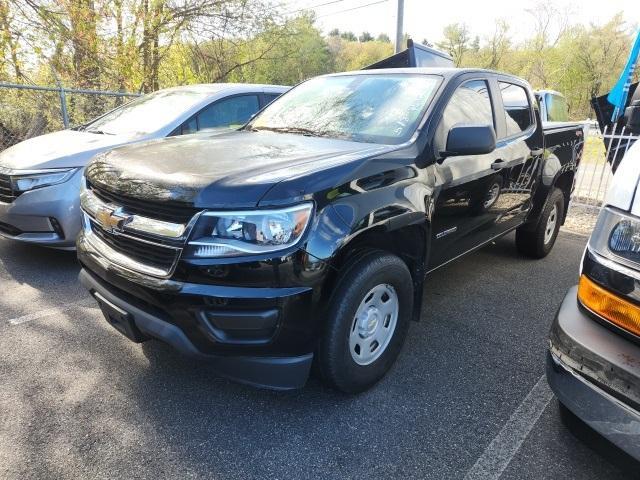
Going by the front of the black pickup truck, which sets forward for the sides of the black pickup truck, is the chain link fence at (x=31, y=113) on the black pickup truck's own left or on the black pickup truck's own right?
on the black pickup truck's own right

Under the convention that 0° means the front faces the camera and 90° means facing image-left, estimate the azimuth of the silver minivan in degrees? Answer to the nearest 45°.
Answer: approximately 45°

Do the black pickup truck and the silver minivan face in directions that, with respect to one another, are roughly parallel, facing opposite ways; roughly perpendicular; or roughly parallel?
roughly parallel

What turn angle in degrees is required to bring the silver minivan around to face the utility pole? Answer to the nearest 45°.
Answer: approximately 180°

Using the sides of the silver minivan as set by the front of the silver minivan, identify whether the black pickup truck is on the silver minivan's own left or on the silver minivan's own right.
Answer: on the silver minivan's own left

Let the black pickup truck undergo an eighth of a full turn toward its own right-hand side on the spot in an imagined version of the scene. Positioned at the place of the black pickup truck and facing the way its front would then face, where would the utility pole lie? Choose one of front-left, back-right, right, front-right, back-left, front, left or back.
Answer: right

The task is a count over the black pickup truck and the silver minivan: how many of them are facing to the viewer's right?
0

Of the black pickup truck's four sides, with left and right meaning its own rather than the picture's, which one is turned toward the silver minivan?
right

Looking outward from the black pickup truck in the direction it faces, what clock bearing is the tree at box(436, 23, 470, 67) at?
The tree is roughly at 5 o'clock from the black pickup truck.

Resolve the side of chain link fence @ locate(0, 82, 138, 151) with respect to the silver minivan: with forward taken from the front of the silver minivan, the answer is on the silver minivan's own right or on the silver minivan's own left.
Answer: on the silver minivan's own right

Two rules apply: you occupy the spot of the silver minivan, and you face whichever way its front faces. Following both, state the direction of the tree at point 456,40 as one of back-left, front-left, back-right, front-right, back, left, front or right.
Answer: back
